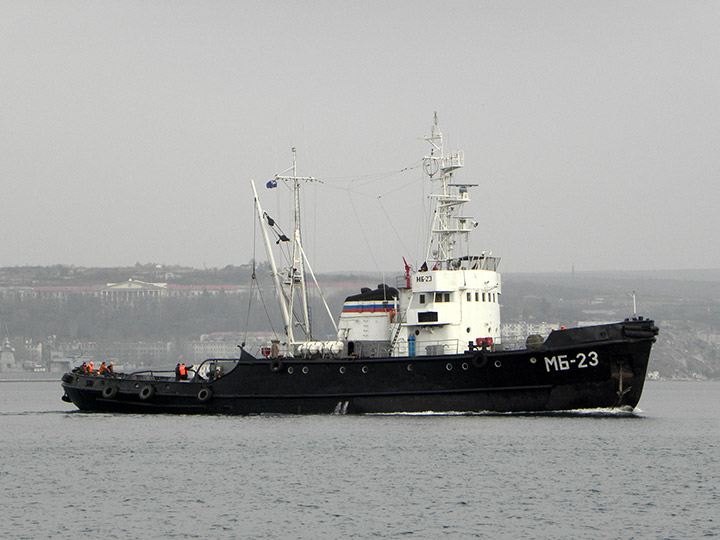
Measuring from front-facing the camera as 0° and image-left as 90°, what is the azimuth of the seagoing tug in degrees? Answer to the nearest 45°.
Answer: approximately 270°
